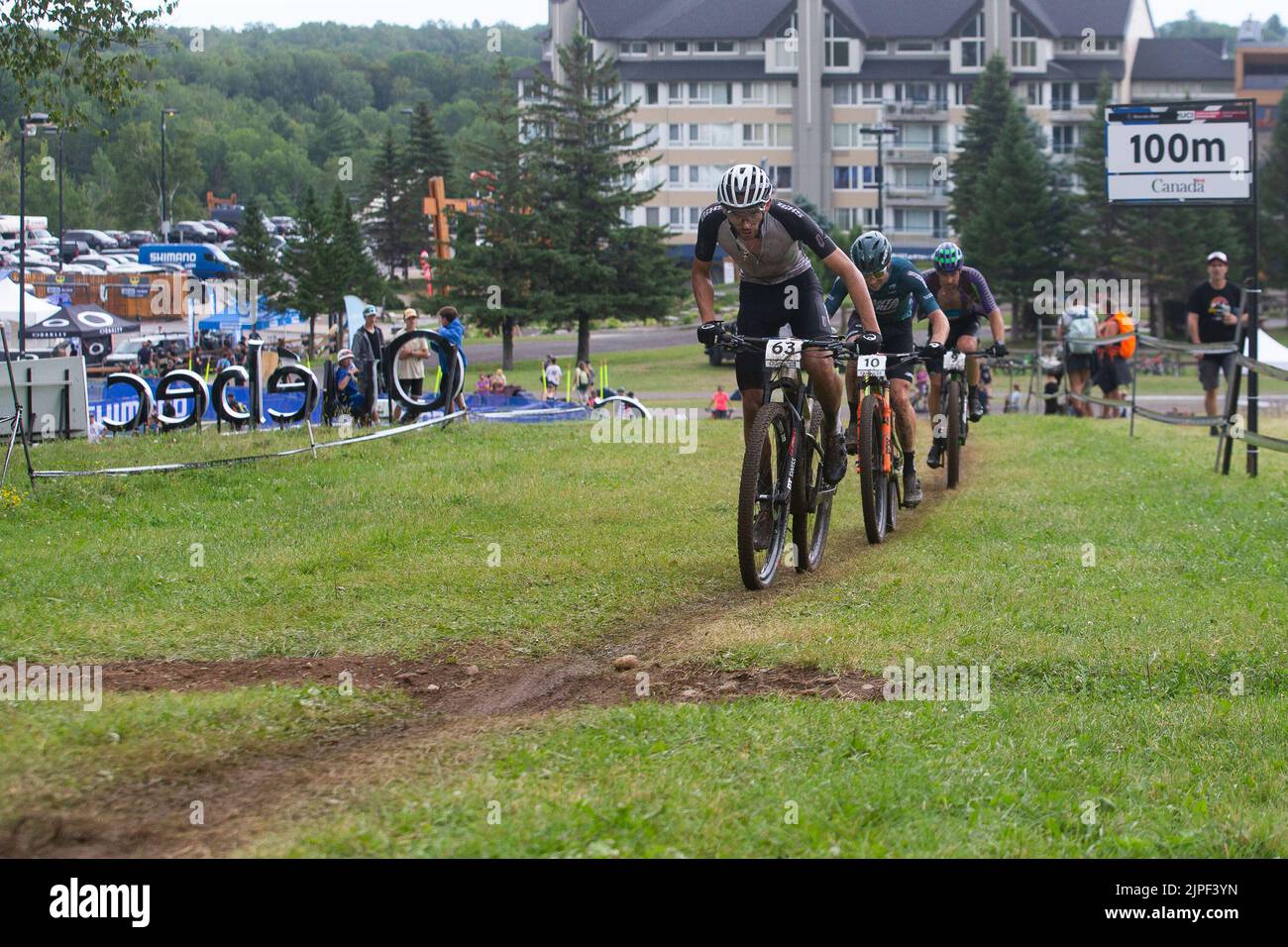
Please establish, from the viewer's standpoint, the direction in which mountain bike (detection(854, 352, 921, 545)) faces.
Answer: facing the viewer

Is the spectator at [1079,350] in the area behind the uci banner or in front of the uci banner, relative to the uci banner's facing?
behind

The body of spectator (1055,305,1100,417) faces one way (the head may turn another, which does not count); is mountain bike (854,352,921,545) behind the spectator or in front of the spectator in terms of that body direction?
behind

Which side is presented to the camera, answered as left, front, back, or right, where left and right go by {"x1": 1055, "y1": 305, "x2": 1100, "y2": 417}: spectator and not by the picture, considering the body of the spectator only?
back

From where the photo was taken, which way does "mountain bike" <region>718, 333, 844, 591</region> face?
toward the camera

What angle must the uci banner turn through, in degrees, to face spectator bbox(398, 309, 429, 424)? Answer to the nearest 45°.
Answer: approximately 90° to its right

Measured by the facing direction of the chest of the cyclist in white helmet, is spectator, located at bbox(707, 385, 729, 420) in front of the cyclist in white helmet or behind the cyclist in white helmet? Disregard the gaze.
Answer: behind

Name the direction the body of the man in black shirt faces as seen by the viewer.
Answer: toward the camera

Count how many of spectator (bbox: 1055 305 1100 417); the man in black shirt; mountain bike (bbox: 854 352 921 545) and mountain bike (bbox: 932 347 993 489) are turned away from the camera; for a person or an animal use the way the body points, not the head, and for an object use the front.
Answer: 1
